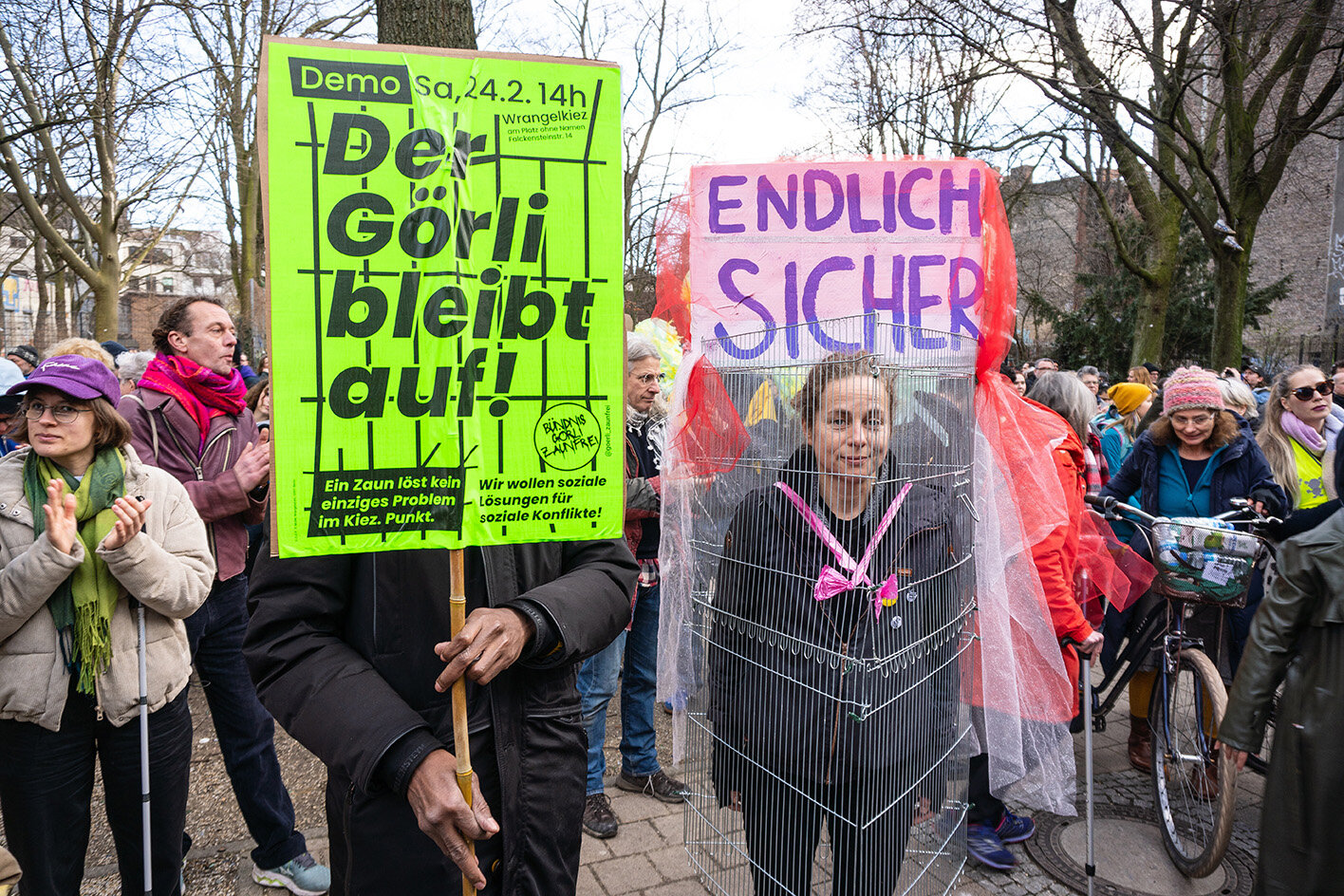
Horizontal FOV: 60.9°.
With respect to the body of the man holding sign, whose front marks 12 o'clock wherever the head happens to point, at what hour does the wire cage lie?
The wire cage is roughly at 8 o'clock from the man holding sign.

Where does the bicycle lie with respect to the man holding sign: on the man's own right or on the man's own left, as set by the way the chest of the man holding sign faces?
on the man's own left

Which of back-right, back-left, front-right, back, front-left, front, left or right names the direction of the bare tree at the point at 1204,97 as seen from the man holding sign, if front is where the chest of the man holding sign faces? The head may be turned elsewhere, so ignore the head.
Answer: back-left

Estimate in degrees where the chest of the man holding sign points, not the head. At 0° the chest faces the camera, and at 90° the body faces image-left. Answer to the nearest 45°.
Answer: approximately 0°

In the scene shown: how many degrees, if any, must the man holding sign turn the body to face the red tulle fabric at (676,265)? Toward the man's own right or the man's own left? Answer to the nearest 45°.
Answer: approximately 135° to the man's own left

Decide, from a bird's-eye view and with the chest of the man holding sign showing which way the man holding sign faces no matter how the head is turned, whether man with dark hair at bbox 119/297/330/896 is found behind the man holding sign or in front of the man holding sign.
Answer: behind
